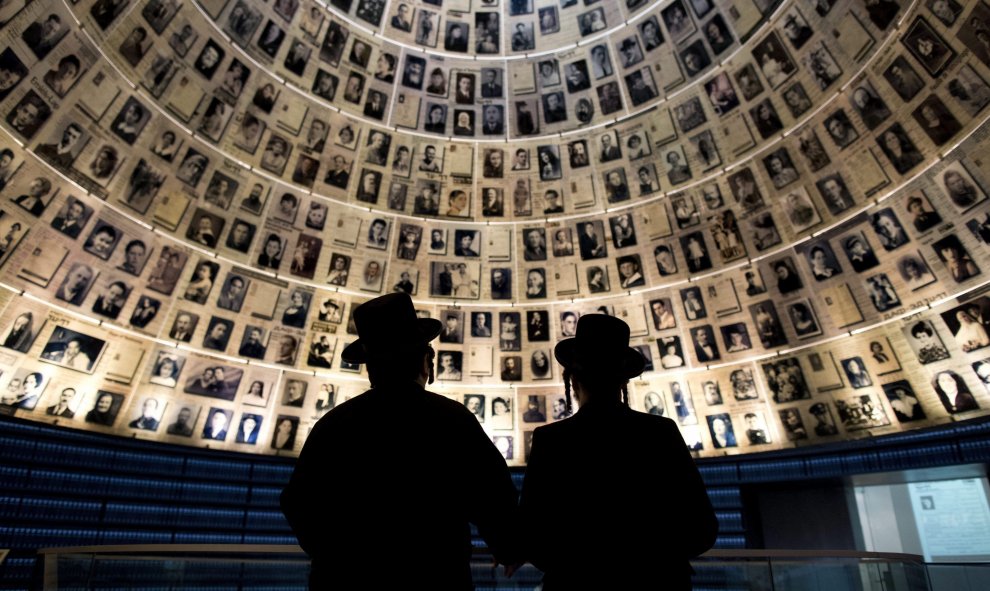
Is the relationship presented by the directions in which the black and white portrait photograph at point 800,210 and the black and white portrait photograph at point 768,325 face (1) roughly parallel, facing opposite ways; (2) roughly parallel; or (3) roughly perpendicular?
roughly parallel

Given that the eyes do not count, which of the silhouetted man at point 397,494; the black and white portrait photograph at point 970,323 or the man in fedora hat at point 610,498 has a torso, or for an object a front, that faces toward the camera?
the black and white portrait photograph

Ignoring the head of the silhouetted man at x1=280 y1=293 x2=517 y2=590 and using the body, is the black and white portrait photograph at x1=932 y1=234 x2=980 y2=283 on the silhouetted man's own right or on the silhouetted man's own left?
on the silhouetted man's own right

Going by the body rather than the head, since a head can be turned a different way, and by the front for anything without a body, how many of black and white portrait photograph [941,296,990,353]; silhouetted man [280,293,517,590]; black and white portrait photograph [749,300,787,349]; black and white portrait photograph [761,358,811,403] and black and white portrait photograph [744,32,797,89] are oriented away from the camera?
1

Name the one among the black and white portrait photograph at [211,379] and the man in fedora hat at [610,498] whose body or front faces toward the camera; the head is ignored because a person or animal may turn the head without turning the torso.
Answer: the black and white portrait photograph

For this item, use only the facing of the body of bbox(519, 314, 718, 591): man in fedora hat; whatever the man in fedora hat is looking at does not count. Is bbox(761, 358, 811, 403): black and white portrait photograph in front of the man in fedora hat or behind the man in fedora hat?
in front

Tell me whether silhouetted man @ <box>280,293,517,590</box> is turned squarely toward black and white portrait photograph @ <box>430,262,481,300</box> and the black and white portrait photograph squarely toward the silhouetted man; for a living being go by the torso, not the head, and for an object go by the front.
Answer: yes

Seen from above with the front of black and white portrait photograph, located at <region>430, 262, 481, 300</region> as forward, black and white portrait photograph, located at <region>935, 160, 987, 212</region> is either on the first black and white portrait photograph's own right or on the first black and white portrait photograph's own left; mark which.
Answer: on the first black and white portrait photograph's own left

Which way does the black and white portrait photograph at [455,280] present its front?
toward the camera

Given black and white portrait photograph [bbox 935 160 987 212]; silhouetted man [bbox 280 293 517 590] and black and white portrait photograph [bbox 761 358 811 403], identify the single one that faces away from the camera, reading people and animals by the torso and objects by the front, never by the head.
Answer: the silhouetted man

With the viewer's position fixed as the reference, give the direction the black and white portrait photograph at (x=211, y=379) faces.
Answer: facing the viewer

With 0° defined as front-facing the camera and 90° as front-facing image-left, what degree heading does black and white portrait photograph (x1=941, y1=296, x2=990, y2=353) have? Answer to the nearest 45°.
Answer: approximately 0°

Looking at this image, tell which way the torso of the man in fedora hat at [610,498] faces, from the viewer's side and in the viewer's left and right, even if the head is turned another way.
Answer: facing away from the viewer

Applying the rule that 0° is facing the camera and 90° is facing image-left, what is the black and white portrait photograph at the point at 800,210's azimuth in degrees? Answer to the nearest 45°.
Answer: approximately 0°

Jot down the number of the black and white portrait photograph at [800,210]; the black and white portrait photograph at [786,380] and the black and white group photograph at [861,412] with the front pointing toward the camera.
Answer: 3

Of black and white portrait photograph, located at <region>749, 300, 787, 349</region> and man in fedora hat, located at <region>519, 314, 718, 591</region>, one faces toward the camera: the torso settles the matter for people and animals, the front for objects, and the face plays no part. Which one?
the black and white portrait photograph
